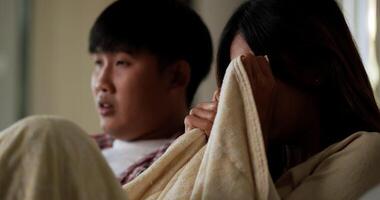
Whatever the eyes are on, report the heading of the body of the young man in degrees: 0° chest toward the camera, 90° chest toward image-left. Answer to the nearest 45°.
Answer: approximately 45°

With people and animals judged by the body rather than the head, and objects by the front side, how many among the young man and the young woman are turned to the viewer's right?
0

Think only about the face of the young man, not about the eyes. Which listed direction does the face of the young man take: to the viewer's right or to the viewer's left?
to the viewer's left

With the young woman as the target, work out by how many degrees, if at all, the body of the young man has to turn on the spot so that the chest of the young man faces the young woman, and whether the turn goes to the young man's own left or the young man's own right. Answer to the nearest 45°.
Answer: approximately 90° to the young man's own left
